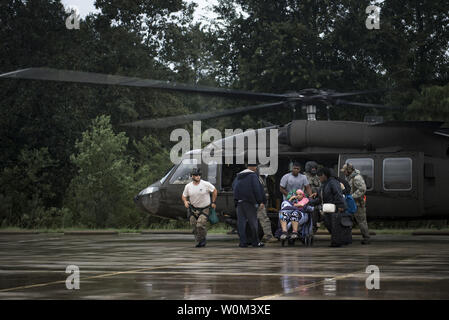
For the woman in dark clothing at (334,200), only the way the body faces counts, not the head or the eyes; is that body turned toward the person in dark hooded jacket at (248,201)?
yes

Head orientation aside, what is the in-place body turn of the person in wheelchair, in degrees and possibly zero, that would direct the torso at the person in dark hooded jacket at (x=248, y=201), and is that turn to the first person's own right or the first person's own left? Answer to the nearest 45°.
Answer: approximately 45° to the first person's own right

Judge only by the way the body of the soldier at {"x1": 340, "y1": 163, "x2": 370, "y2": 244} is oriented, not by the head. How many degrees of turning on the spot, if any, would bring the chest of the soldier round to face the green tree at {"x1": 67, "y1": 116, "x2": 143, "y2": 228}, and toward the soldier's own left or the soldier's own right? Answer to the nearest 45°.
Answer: approximately 45° to the soldier's own right

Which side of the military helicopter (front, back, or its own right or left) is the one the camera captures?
left

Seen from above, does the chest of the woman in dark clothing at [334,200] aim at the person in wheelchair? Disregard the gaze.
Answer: yes

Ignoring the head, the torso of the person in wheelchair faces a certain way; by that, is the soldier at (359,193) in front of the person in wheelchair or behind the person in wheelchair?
behind

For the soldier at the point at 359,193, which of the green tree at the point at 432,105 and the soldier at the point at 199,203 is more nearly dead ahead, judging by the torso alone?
the soldier

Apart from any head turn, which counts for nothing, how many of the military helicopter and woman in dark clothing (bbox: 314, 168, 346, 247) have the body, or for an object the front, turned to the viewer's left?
2

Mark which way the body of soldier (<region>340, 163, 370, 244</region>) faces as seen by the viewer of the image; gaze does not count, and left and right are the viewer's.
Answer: facing to the left of the viewer
